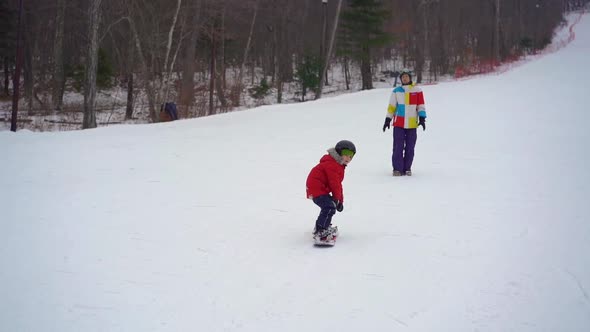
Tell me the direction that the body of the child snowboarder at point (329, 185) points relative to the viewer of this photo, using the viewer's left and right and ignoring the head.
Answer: facing to the right of the viewer

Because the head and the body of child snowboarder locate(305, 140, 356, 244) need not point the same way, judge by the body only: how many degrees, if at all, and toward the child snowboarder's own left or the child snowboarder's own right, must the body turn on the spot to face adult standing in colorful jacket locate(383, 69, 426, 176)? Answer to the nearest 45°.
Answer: approximately 90° to the child snowboarder's own left

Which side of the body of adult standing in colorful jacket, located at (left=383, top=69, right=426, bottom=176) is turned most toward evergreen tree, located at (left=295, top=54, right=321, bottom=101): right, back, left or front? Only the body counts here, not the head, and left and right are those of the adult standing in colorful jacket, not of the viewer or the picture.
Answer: back

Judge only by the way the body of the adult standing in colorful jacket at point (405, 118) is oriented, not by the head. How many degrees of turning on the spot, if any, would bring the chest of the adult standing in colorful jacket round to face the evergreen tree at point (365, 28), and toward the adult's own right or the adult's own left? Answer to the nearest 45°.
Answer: approximately 180°

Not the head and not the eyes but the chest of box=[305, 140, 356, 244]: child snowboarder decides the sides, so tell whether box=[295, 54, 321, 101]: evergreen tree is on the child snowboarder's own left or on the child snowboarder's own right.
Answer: on the child snowboarder's own left

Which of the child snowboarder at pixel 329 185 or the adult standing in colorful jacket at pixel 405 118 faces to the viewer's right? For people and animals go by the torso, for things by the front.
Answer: the child snowboarder at pixel 329 185

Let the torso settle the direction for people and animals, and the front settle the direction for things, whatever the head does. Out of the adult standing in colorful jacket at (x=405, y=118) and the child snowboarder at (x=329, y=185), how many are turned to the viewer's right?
1
